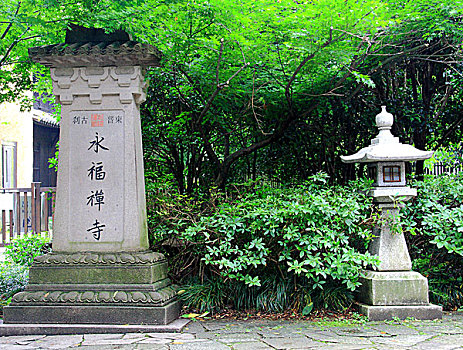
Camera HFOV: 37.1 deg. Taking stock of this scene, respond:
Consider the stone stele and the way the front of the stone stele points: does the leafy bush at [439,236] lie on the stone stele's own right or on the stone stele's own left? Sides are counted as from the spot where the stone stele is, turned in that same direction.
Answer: on the stone stele's own left

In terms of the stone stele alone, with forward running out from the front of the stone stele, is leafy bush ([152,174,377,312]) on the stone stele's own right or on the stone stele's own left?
on the stone stele's own left

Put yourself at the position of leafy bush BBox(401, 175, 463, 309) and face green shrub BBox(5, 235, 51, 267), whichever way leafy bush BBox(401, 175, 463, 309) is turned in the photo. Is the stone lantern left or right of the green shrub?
left

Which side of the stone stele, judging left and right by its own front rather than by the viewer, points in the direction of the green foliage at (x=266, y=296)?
left

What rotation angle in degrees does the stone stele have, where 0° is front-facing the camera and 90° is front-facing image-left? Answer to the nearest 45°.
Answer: approximately 0°

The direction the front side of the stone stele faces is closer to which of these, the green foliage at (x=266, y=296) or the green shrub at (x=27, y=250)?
the green foliage

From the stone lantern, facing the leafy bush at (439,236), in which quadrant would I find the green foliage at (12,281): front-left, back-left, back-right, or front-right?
back-left

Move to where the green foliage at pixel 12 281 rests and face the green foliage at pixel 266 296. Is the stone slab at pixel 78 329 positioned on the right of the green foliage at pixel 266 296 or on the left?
right

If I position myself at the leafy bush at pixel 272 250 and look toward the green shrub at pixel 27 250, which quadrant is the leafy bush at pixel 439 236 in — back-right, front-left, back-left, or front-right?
back-right
